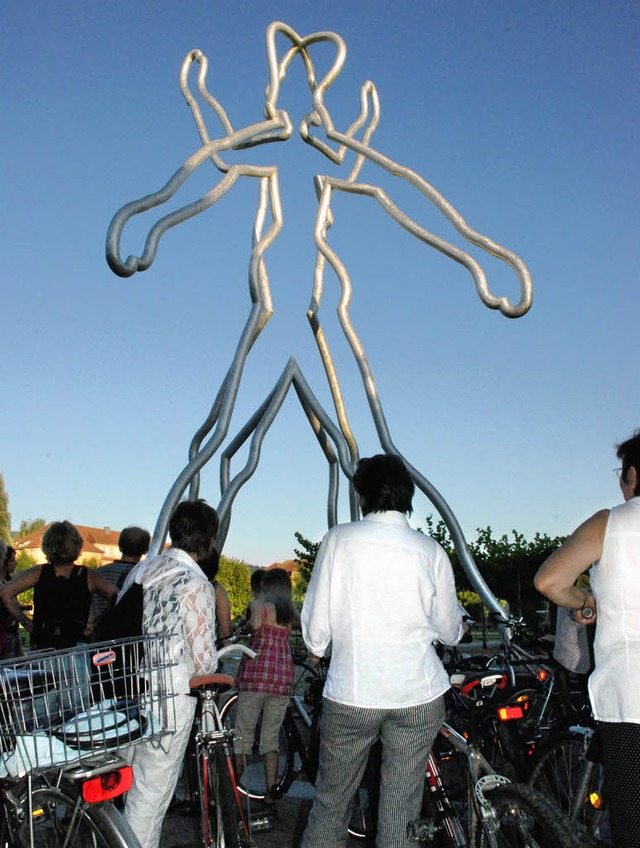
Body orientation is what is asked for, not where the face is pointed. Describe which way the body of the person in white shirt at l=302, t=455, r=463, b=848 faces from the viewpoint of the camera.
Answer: away from the camera

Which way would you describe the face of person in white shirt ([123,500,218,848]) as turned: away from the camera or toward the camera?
away from the camera

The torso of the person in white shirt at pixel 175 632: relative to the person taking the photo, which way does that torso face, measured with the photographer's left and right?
facing away from the viewer and to the right of the viewer

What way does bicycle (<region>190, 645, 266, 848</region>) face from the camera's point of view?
away from the camera

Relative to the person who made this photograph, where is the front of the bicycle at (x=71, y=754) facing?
facing away from the viewer and to the left of the viewer

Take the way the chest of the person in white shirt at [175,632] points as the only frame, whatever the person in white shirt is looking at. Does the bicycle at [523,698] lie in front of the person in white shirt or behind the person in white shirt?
in front

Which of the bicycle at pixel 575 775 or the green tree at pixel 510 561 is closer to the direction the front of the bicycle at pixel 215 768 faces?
the green tree

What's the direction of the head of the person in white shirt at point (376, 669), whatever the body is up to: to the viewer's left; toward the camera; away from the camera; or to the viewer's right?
away from the camera

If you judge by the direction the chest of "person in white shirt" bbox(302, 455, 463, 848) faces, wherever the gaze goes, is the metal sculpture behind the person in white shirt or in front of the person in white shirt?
in front
